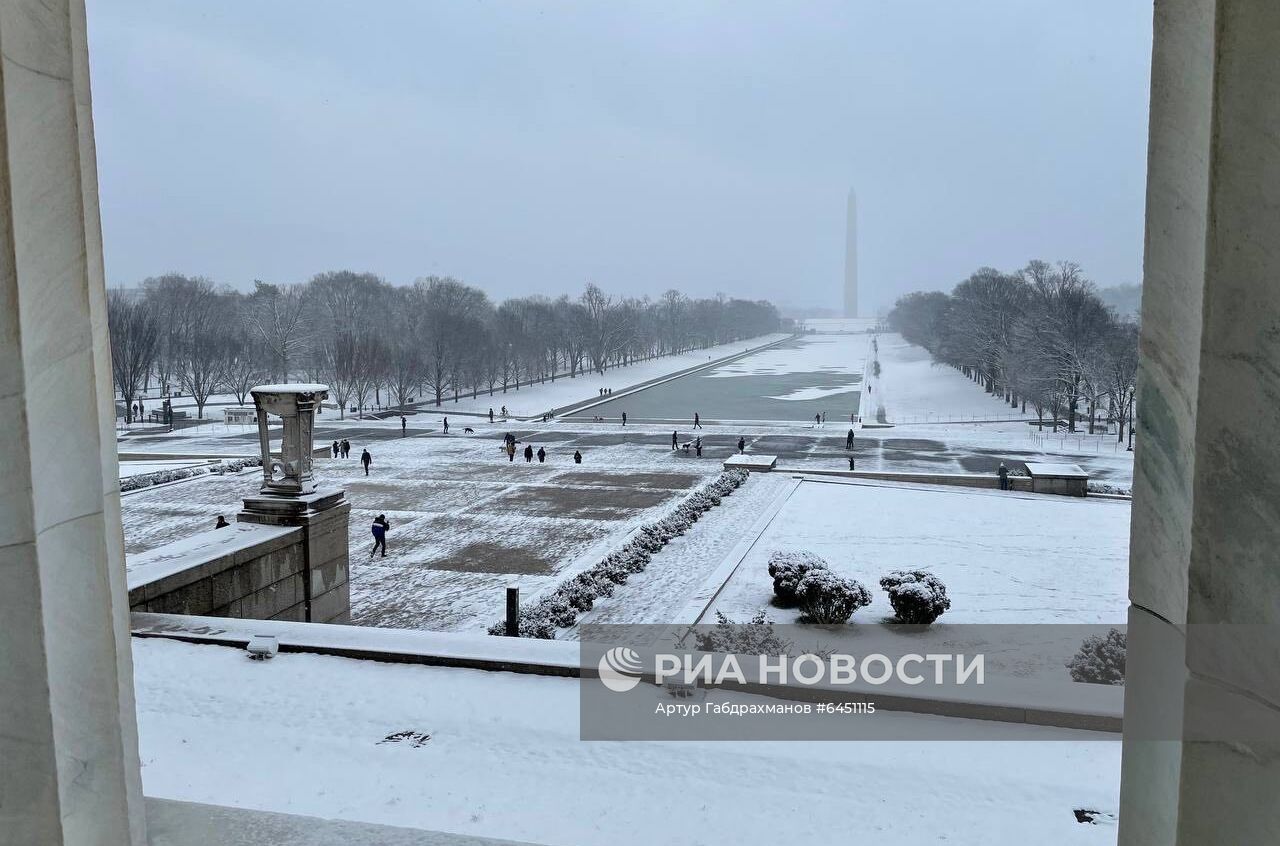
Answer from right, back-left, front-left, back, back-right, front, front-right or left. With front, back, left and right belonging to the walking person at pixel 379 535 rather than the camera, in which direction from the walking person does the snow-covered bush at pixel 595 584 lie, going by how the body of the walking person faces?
front-right

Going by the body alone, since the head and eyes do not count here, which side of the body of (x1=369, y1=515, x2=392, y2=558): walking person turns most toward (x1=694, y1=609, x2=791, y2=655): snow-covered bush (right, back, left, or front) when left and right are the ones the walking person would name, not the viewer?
right

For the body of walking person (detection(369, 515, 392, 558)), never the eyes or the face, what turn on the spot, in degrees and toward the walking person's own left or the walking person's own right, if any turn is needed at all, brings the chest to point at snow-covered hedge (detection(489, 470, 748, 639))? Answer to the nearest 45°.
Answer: approximately 45° to the walking person's own right

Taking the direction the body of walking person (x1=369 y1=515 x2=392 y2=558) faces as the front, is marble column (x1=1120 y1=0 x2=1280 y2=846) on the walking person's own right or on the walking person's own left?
on the walking person's own right

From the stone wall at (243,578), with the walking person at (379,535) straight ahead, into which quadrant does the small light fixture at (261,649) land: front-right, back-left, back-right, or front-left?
back-right

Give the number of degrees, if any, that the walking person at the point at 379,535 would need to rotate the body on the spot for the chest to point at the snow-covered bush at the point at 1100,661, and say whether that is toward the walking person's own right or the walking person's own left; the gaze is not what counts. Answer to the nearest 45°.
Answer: approximately 45° to the walking person's own right

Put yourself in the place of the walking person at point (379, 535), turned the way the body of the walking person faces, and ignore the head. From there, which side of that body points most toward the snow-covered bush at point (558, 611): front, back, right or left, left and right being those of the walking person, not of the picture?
right

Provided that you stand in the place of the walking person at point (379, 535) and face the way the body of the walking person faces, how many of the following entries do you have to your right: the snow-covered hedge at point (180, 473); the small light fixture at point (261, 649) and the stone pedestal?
2

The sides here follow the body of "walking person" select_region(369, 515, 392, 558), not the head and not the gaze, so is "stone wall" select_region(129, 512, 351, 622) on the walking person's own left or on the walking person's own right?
on the walking person's own right

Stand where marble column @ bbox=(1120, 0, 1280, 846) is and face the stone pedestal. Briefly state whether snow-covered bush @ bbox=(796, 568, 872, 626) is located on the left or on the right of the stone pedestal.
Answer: right
